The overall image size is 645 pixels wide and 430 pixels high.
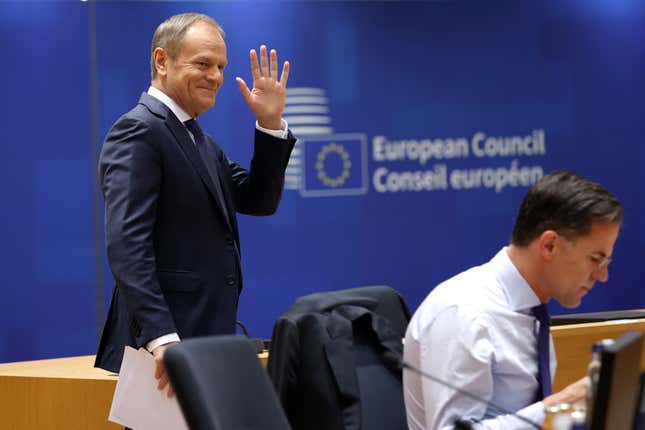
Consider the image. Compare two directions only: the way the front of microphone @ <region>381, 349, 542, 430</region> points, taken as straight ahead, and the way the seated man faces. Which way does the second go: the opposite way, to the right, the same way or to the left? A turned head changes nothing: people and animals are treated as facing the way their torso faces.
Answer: the opposite way

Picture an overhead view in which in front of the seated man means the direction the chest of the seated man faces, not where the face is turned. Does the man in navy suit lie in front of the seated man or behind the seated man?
behind

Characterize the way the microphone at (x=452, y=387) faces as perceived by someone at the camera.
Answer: facing to the left of the viewer

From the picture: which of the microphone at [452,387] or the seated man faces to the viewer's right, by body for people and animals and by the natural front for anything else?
the seated man

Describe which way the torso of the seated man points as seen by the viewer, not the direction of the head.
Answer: to the viewer's right

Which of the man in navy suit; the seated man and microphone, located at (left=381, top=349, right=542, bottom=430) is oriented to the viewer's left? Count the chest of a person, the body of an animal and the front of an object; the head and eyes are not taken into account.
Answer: the microphone

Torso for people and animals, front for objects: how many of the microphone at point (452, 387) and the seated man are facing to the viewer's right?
1
